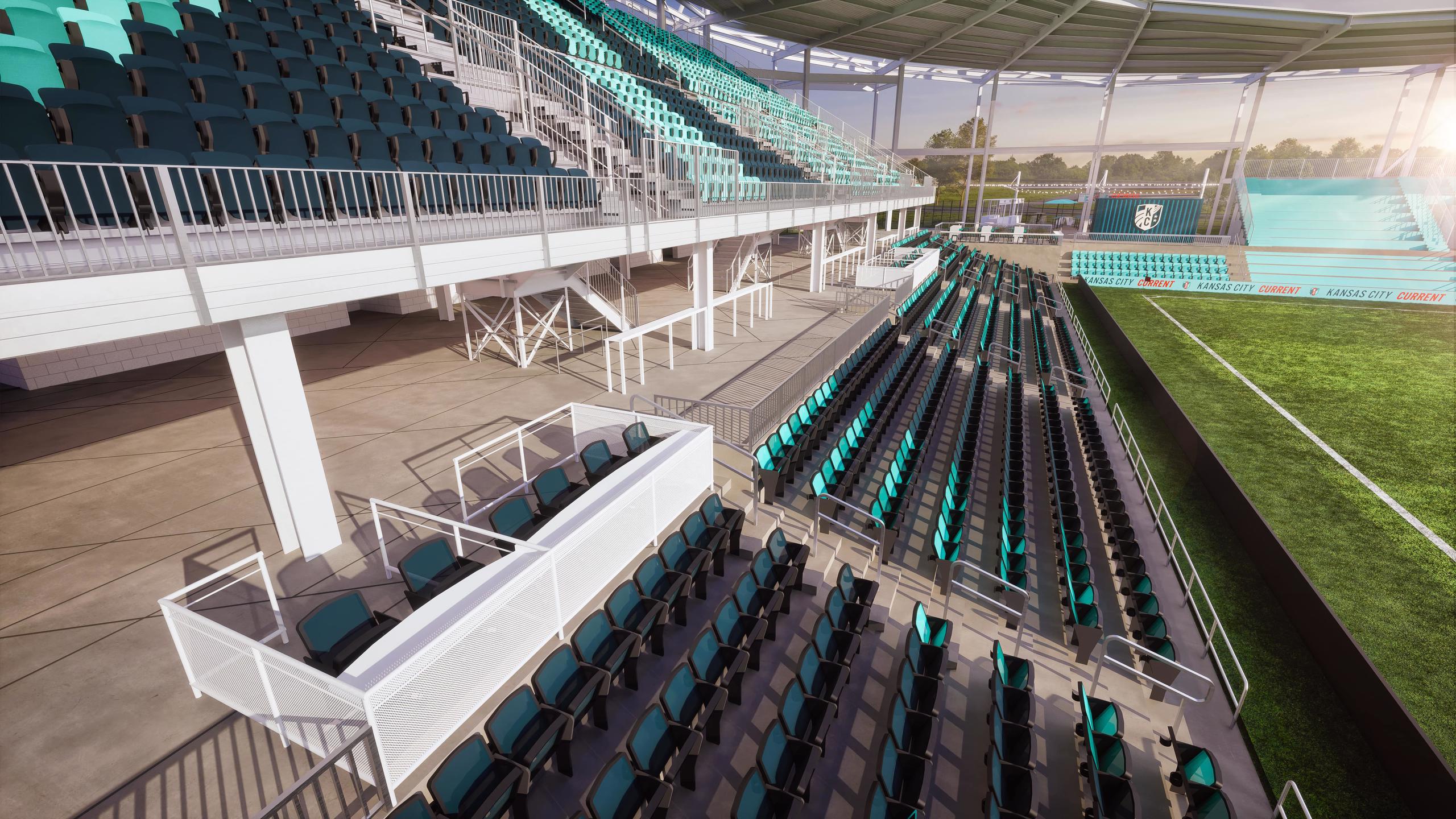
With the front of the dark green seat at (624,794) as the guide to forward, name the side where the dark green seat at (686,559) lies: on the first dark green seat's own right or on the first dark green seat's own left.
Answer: on the first dark green seat's own left

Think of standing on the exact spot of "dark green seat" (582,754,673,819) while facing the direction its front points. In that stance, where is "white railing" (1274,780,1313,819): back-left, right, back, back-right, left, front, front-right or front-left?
front-left

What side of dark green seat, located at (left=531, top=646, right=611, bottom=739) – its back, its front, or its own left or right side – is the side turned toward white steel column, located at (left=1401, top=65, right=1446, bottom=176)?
left

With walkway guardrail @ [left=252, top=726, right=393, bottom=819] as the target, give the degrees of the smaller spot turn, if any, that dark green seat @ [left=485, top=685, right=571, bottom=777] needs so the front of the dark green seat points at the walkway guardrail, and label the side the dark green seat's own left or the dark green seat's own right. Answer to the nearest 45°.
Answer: approximately 135° to the dark green seat's own right

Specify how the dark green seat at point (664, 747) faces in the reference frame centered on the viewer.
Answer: facing the viewer and to the right of the viewer

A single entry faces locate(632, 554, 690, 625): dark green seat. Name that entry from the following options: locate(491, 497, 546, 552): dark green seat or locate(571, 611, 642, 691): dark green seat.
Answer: locate(491, 497, 546, 552): dark green seat

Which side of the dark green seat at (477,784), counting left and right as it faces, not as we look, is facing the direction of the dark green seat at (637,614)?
left

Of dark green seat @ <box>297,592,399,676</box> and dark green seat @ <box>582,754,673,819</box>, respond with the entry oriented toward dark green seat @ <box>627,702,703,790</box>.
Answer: dark green seat @ <box>297,592,399,676</box>

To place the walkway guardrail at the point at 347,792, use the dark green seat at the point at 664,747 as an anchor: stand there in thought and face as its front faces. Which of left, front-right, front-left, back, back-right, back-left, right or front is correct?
back-right

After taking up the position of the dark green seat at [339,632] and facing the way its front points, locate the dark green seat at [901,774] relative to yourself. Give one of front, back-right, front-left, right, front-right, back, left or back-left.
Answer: front

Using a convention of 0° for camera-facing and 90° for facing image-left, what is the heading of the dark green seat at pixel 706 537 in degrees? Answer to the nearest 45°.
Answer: approximately 315°

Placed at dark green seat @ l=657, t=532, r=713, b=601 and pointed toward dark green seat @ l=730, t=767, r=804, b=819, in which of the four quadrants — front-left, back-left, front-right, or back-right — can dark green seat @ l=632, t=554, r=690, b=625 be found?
front-right

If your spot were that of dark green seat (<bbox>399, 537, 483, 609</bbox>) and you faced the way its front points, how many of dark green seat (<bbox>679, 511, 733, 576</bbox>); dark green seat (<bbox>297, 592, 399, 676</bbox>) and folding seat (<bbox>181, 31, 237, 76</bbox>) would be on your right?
1

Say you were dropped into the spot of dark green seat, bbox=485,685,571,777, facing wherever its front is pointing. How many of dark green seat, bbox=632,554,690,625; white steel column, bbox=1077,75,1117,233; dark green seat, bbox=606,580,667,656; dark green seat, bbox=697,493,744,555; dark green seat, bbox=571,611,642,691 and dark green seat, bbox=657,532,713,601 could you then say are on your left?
6

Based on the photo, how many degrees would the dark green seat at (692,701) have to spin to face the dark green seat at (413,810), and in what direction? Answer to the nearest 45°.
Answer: approximately 90° to its right

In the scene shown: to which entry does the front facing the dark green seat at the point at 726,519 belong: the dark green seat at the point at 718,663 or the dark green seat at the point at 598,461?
the dark green seat at the point at 598,461

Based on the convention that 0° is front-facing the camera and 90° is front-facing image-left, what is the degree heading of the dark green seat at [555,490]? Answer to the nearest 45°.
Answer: approximately 315°

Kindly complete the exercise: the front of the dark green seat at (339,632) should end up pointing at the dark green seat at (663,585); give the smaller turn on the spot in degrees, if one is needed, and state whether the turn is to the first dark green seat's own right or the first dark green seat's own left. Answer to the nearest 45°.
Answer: approximately 45° to the first dark green seat's own left
